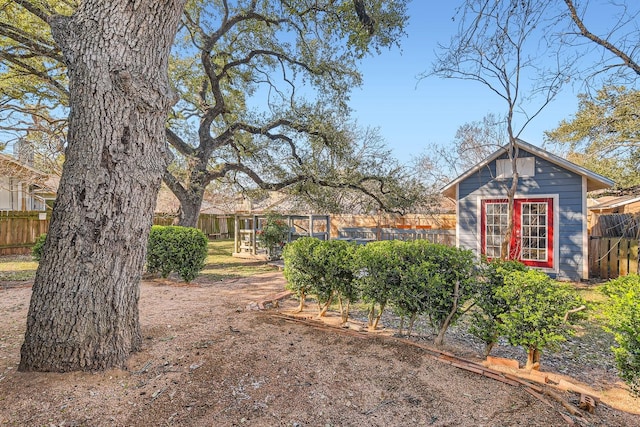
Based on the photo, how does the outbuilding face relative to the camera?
toward the camera

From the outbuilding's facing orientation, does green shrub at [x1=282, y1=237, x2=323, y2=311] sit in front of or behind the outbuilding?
in front

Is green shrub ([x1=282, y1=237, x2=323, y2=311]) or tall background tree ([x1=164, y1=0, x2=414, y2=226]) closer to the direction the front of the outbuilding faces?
the green shrub

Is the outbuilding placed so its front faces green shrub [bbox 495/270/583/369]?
yes

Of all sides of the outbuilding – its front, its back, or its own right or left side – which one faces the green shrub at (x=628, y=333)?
front

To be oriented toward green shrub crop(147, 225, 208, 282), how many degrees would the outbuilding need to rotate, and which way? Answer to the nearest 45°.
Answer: approximately 45° to its right

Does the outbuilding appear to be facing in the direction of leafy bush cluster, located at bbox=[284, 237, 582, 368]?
yes

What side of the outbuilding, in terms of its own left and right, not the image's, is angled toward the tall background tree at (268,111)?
right

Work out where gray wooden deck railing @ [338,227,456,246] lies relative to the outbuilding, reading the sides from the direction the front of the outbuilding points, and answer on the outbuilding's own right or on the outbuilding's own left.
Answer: on the outbuilding's own right

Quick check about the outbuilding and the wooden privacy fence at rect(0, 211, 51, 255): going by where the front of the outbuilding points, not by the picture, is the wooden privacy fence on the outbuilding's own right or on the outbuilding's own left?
on the outbuilding's own right

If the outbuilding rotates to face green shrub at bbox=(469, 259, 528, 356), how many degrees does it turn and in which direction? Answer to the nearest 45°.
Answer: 0° — it already faces it

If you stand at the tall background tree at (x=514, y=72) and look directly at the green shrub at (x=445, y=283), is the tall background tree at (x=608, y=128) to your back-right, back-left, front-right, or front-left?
back-left

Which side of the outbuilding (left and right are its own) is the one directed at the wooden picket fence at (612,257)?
left
